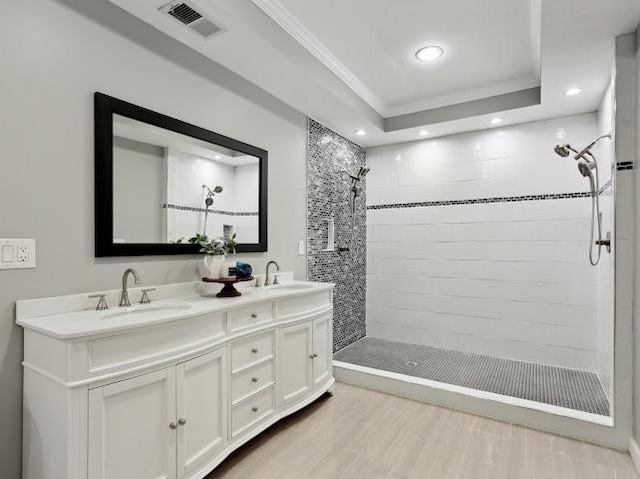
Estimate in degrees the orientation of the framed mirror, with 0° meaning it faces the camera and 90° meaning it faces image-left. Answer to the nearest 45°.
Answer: approximately 315°

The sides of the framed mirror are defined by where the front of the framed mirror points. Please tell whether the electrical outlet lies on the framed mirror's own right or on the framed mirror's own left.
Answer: on the framed mirror's own right

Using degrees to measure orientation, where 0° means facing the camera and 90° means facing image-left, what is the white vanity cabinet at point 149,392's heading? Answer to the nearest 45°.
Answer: approximately 315°

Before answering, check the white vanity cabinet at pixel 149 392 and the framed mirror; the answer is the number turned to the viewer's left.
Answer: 0

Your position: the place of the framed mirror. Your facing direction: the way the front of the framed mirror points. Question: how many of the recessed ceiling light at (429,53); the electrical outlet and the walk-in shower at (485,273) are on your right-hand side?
1

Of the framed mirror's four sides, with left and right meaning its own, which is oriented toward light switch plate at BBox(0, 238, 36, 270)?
right
